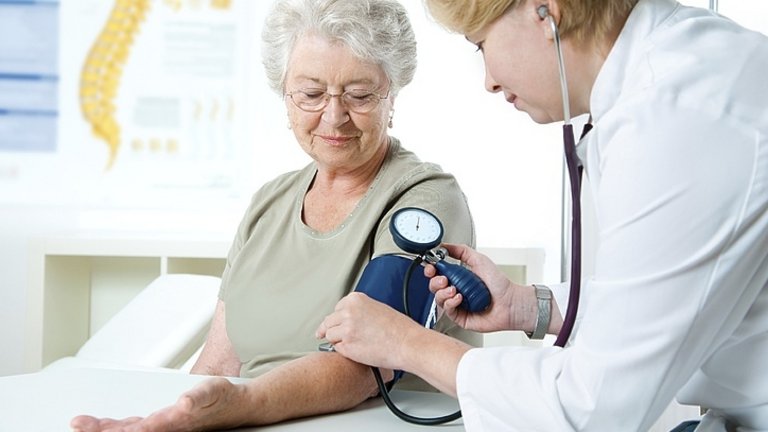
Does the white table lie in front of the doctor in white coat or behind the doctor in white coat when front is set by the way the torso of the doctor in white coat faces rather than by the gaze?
in front

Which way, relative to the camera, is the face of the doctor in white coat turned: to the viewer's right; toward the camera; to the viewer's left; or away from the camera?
to the viewer's left

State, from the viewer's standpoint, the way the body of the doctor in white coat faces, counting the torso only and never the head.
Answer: to the viewer's left
